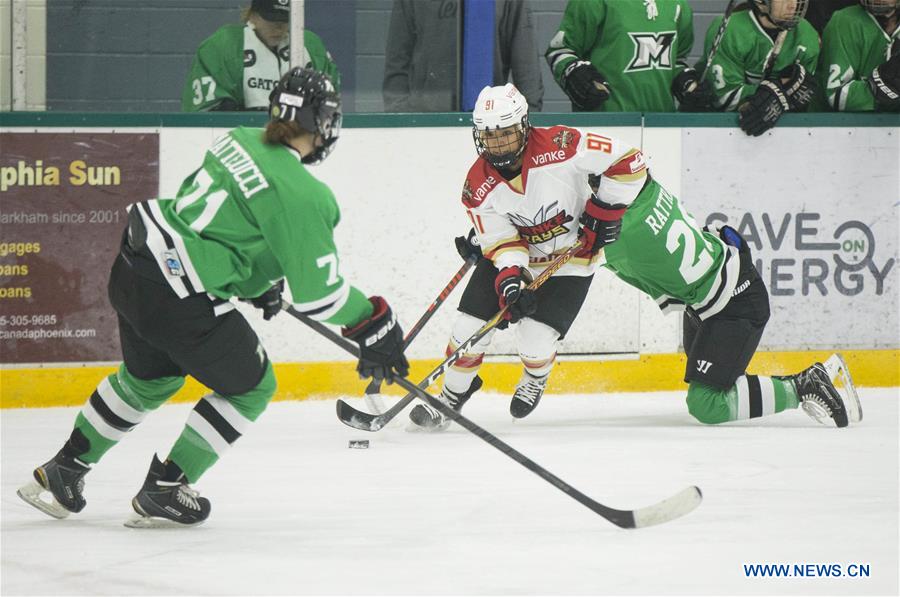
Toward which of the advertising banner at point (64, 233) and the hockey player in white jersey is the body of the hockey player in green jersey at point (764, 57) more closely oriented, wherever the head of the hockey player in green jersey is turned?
the hockey player in white jersey

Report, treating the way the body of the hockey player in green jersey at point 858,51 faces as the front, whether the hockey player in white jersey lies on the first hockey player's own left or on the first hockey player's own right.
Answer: on the first hockey player's own right

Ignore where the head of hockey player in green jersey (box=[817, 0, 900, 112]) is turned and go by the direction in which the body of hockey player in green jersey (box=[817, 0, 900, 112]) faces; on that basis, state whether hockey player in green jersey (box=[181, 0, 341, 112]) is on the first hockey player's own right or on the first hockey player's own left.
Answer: on the first hockey player's own right

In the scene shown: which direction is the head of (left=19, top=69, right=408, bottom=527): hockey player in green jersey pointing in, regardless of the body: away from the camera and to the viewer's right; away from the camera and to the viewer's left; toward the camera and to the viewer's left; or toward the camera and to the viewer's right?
away from the camera and to the viewer's right

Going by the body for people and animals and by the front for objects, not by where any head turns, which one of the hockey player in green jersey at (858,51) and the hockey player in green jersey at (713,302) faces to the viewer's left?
the hockey player in green jersey at (713,302)

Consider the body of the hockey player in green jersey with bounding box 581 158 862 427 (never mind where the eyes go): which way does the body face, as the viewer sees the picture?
to the viewer's left

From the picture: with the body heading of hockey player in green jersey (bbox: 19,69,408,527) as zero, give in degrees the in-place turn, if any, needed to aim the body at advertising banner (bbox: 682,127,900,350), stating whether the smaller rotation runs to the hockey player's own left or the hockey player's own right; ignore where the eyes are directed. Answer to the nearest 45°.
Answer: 0° — they already face it

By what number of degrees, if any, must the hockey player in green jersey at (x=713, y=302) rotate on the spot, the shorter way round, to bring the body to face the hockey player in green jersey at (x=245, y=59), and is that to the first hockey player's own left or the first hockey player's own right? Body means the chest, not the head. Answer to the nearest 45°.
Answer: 0° — they already face them

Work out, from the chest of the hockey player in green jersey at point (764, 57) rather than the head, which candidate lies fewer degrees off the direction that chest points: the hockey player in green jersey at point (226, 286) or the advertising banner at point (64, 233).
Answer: the hockey player in green jersey
